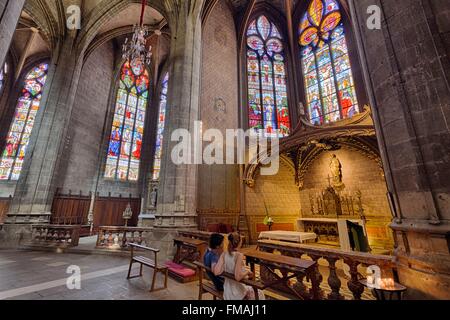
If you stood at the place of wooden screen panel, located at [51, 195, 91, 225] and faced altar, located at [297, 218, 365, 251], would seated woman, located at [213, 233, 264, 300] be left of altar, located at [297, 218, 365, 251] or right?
right

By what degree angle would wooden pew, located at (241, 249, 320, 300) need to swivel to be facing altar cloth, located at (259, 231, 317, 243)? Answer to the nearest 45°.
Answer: approximately 45° to its left

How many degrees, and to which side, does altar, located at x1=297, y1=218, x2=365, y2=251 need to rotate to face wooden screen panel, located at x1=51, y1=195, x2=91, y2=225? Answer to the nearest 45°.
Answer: approximately 45° to its right

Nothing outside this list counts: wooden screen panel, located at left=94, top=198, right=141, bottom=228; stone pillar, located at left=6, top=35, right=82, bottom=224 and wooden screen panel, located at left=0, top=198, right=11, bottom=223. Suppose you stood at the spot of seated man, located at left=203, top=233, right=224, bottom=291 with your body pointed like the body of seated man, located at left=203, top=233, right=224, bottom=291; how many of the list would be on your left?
3

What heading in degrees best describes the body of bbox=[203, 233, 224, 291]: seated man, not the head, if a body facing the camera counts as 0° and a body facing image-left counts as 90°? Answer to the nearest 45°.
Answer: approximately 225°

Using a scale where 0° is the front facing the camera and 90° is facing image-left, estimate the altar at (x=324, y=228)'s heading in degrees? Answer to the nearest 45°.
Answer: approximately 45°

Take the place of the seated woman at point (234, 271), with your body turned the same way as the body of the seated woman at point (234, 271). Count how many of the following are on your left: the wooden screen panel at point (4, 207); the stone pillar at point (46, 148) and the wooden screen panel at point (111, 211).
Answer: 3

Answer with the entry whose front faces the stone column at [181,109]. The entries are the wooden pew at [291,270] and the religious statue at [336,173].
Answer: the religious statue
